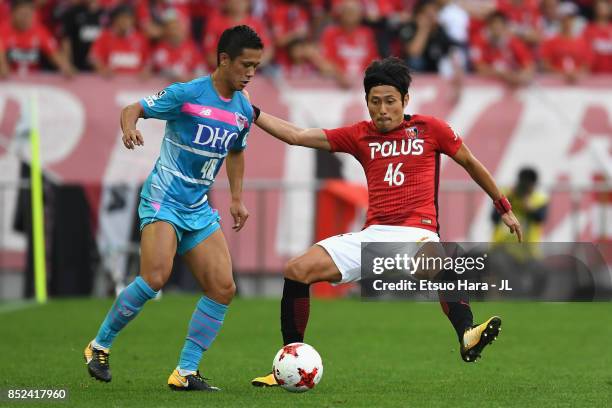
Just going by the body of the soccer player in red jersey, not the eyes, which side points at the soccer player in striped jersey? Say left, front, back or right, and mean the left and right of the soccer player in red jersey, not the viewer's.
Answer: right

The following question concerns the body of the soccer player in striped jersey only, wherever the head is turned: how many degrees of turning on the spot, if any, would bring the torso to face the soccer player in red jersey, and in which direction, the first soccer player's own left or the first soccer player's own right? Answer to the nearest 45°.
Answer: approximately 45° to the first soccer player's own left

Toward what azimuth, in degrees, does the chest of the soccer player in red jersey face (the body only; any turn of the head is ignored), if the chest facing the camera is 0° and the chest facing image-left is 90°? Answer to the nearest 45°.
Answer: approximately 0°
